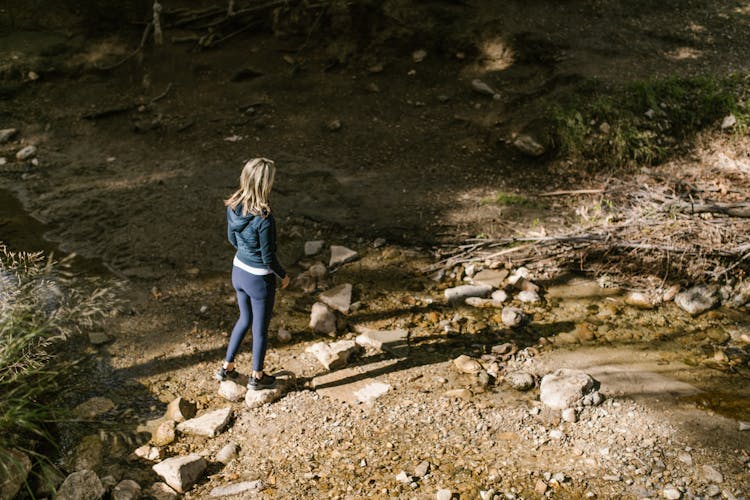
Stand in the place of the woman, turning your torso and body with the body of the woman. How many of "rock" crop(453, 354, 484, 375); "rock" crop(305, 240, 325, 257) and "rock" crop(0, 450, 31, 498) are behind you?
1

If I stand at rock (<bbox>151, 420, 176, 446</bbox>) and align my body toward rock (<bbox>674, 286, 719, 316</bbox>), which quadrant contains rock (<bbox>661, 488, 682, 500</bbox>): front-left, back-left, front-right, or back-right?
front-right

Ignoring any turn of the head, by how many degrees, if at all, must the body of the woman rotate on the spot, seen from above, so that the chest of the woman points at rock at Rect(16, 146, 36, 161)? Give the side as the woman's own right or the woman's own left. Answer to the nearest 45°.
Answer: approximately 90° to the woman's own left

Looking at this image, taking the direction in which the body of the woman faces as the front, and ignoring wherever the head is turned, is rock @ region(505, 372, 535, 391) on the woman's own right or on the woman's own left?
on the woman's own right

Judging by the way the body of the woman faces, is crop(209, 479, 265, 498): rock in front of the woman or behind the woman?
behind

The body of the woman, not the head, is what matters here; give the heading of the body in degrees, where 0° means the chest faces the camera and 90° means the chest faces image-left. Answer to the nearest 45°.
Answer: approximately 225°

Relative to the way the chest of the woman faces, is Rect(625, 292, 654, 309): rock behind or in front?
in front

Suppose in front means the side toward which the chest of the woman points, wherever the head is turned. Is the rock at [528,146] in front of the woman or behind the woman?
in front

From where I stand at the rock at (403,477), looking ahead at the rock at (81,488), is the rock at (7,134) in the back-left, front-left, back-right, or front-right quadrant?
front-right

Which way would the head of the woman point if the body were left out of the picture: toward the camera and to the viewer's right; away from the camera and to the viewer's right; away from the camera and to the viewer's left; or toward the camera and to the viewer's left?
away from the camera and to the viewer's right

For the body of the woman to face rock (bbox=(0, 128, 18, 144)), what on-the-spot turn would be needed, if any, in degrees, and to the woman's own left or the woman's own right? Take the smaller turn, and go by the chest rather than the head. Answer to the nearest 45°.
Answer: approximately 90° to the woman's own left

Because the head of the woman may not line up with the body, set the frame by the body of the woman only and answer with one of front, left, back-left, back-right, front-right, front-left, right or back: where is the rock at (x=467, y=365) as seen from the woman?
front-right

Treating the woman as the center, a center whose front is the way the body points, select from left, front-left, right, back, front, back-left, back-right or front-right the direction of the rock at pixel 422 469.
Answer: right

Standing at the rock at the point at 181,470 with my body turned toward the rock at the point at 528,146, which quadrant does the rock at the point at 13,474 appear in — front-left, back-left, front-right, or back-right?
back-left
